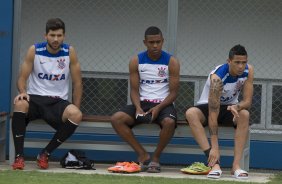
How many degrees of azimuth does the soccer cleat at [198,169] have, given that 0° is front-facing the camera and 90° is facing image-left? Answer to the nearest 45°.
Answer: approximately 90°

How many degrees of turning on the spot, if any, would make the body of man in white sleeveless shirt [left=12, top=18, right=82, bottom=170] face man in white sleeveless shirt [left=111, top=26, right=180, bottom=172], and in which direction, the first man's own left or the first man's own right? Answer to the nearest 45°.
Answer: approximately 90° to the first man's own left
